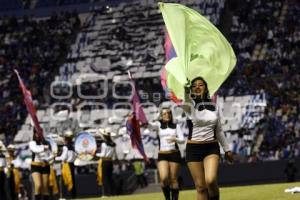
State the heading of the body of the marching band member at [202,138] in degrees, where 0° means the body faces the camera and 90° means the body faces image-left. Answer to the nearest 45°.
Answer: approximately 0°

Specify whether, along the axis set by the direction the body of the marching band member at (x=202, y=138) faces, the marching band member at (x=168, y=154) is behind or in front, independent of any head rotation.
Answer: behind

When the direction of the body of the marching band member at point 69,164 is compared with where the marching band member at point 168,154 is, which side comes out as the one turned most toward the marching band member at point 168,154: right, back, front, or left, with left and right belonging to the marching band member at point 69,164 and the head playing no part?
left
